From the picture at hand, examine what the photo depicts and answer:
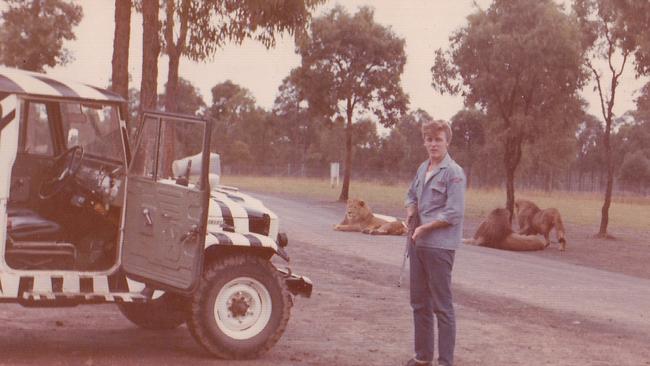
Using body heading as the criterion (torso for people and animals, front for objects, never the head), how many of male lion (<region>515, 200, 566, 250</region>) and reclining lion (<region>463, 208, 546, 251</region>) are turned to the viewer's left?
2

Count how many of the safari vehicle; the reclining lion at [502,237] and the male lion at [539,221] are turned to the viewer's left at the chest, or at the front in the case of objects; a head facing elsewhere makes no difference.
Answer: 2

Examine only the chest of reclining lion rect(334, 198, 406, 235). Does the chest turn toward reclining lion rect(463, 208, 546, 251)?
no

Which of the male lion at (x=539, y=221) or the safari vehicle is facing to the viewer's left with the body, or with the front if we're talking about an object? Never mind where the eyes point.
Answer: the male lion

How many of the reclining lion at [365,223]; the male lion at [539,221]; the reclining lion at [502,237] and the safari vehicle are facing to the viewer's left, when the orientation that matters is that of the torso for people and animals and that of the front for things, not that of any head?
3

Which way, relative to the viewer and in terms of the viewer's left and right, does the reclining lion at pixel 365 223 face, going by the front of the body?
facing to the left of the viewer

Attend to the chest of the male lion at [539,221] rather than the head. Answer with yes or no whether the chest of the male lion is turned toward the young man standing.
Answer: no

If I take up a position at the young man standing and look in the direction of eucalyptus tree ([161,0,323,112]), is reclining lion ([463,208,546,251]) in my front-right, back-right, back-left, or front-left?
front-right

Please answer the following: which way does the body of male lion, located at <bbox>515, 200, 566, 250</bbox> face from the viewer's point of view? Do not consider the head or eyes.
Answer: to the viewer's left

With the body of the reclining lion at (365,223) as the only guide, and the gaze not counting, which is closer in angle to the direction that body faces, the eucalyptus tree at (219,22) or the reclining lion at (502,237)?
the eucalyptus tree

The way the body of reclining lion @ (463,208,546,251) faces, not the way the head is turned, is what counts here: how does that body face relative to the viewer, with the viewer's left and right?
facing to the left of the viewer
